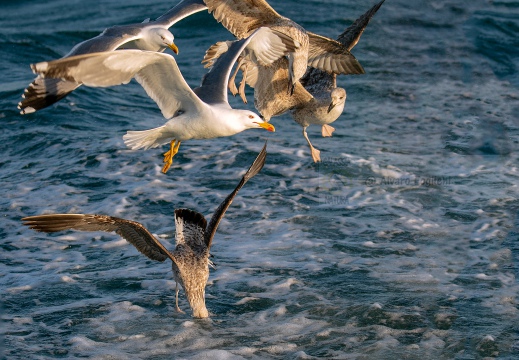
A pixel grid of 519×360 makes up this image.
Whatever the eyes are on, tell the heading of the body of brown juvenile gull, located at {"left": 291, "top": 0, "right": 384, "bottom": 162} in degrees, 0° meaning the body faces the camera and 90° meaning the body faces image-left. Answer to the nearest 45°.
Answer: approximately 315°

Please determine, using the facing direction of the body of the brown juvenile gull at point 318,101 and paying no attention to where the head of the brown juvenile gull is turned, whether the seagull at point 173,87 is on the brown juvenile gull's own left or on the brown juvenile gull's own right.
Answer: on the brown juvenile gull's own right

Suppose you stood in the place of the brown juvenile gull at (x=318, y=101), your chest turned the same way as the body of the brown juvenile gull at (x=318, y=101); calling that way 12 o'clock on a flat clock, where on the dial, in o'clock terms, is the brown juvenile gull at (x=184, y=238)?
the brown juvenile gull at (x=184, y=238) is roughly at 2 o'clock from the brown juvenile gull at (x=318, y=101).

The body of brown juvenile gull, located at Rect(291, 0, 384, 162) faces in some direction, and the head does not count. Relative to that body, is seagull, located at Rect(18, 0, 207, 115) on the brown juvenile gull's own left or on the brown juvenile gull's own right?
on the brown juvenile gull's own right
